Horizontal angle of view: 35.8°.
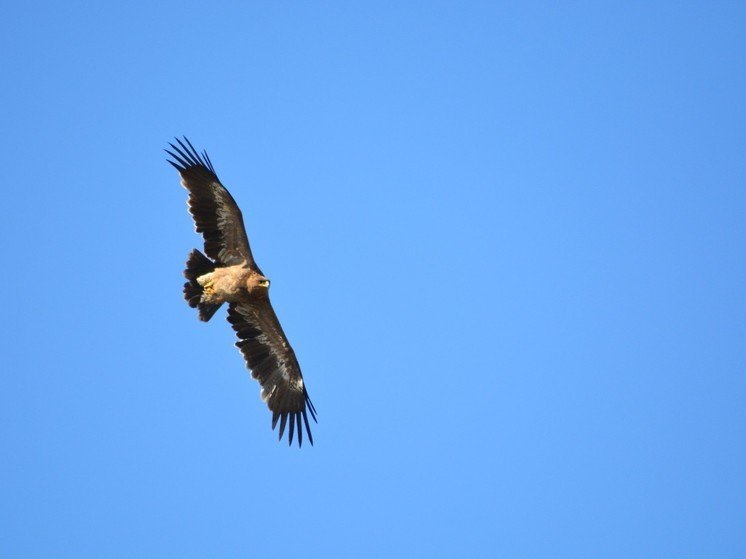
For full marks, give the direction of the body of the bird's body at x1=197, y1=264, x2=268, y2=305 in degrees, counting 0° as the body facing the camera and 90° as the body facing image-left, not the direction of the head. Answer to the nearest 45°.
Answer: approximately 270°
